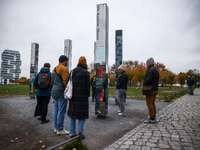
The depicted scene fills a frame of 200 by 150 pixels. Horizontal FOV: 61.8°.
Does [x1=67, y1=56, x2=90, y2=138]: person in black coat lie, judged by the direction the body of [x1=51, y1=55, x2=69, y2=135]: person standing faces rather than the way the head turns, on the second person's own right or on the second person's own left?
on the second person's own right

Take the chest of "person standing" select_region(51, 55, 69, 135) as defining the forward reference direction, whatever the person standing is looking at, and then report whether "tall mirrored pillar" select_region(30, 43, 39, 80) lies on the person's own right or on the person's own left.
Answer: on the person's own left

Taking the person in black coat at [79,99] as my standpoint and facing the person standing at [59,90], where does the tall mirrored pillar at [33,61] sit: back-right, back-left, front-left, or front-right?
front-right

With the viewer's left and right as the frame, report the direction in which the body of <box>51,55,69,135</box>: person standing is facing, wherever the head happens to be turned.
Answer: facing away from the viewer and to the right of the viewer

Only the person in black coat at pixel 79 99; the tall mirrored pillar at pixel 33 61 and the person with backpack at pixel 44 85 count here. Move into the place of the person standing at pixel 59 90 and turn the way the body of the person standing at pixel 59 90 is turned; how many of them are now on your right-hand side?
1

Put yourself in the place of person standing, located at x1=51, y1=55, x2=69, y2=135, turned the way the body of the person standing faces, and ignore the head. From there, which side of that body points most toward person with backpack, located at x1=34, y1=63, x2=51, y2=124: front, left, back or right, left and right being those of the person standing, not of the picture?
left
